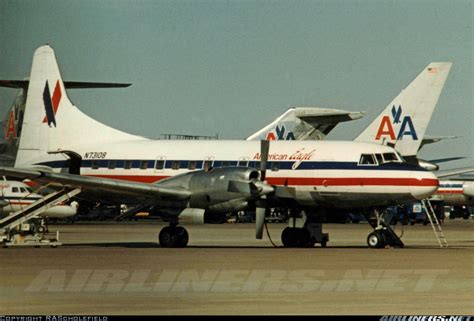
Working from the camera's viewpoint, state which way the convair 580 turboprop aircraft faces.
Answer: facing the viewer and to the right of the viewer

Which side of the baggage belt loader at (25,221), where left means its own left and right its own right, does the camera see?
right
